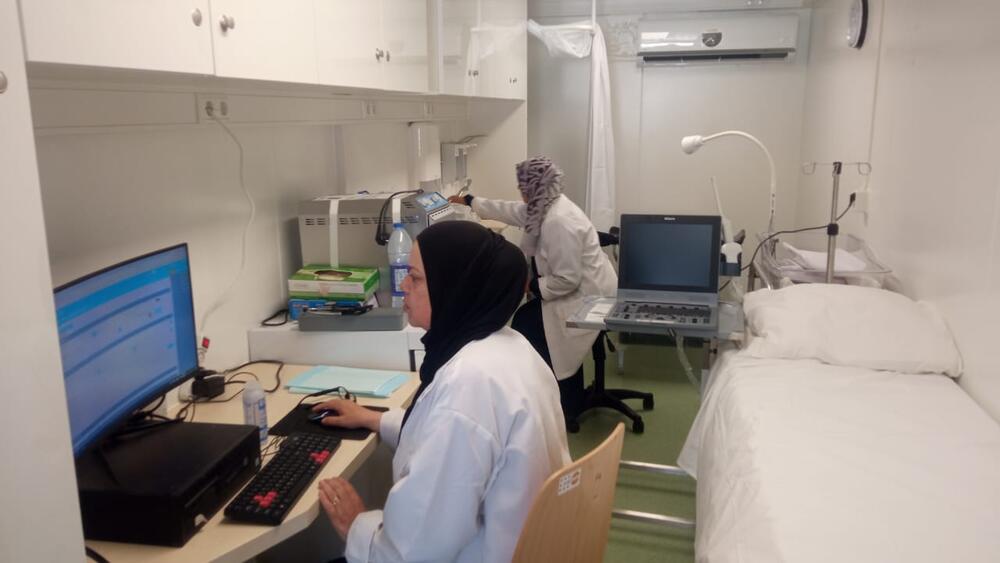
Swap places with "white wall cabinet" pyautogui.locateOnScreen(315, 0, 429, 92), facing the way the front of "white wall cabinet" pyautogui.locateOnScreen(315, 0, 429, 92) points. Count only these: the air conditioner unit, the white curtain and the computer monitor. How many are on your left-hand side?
2

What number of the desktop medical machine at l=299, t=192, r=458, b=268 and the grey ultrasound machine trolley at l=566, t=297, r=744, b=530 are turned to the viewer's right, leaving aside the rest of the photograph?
1

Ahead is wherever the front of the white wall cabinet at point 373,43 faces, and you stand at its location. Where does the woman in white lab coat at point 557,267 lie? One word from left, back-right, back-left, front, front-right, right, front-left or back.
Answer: left

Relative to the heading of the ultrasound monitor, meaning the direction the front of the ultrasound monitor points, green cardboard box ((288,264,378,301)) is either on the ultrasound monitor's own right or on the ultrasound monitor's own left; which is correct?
on the ultrasound monitor's own right

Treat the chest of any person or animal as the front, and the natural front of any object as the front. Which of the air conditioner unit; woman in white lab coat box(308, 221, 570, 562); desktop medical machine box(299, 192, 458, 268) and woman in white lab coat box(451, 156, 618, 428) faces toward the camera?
the air conditioner unit

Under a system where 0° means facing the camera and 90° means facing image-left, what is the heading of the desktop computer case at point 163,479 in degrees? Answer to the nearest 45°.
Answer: approximately 315°

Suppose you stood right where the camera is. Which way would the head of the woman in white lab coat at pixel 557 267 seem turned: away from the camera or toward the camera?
away from the camera

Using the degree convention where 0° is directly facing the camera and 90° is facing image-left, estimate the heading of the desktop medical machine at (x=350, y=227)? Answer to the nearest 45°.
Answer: approximately 270°

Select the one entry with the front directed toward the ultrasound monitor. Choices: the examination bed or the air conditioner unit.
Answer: the air conditioner unit

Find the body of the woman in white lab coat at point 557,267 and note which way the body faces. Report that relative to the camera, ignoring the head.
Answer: to the viewer's left

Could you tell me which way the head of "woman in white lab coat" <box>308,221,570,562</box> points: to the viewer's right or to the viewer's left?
to the viewer's left

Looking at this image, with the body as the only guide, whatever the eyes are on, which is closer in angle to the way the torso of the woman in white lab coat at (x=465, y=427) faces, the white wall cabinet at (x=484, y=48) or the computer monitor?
the computer monitor

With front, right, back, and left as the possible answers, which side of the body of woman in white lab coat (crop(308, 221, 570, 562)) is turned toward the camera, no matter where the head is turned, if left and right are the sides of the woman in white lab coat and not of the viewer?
left

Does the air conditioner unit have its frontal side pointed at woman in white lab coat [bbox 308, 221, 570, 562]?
yes
